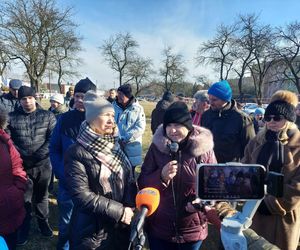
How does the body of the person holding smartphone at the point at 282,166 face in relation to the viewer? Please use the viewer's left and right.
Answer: facing the viewer and to the left of the viewer

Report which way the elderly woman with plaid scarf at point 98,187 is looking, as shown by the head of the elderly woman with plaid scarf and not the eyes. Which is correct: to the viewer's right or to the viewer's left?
to the viewer's right

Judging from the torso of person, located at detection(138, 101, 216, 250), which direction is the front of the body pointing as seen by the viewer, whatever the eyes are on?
toward the camera

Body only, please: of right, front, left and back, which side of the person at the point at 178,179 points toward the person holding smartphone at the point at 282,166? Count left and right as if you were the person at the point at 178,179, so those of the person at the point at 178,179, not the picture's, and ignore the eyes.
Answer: left

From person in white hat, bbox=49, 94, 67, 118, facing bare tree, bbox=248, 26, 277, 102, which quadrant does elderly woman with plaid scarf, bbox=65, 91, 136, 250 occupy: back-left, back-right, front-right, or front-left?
back-right

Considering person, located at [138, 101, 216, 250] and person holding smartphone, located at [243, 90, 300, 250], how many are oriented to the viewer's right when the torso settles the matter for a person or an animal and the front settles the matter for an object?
0

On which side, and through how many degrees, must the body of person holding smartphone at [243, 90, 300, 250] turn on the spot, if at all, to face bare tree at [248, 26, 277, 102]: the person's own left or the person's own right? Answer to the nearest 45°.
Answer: approximately 135° to the person's own right

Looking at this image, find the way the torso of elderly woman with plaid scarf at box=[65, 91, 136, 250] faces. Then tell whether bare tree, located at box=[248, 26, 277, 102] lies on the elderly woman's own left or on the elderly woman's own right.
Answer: on the elderly woman's own left

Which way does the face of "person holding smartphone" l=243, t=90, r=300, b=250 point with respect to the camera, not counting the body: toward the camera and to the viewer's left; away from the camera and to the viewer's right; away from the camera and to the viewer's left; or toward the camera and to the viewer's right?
toward the camera and to the viewer's left

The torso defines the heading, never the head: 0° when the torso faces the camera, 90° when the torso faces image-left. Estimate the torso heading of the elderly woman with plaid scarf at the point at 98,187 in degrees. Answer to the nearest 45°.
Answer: approximately 315°
